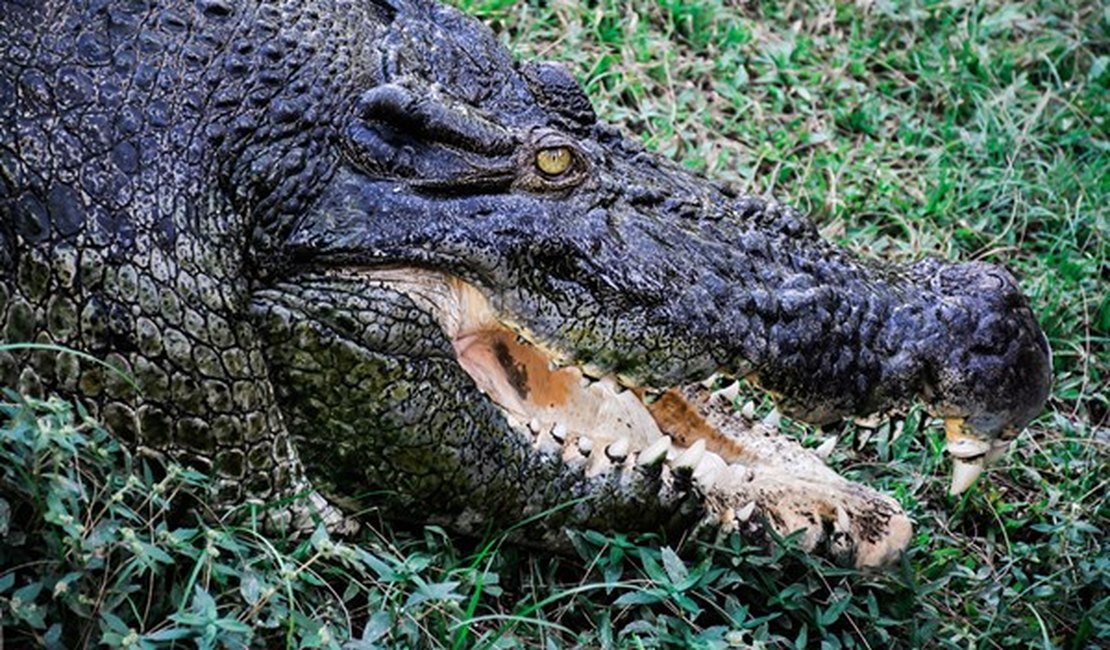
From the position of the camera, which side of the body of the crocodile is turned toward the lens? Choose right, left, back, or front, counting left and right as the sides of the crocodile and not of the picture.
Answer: right
